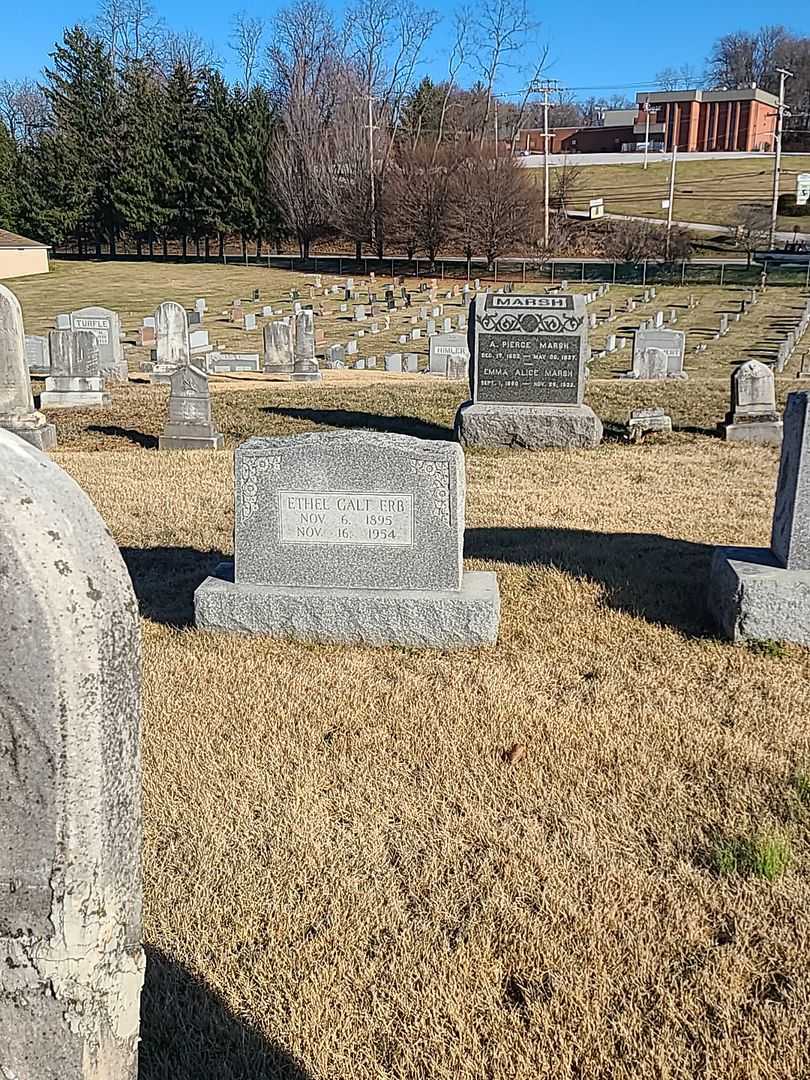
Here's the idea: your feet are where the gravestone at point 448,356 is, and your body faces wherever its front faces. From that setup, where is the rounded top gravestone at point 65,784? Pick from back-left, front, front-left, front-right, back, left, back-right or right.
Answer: front

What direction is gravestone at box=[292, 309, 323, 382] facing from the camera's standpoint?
toward the camera

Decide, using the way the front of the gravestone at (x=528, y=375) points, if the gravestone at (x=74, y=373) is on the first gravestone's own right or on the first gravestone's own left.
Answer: on the first gravestone's own right

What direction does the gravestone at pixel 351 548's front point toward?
toward the camera

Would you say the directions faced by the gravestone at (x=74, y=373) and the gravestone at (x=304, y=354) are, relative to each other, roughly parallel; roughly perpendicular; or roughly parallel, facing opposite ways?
roughly parallel

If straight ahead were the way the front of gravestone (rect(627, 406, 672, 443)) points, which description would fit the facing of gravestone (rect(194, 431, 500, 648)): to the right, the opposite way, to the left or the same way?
the same way

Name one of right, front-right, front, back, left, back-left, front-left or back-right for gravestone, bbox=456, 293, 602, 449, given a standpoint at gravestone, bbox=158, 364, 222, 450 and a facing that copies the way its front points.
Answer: left

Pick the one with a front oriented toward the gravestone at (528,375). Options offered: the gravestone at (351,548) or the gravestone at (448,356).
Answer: the gravestone at (448,356)

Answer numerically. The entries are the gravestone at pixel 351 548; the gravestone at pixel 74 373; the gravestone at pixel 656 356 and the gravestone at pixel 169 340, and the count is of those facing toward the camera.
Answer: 4

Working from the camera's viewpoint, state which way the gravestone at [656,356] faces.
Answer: facing the viewer

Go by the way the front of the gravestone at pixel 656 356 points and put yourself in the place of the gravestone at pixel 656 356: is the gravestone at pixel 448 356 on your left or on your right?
on your right

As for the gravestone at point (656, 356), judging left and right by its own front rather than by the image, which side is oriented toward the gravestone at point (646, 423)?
front

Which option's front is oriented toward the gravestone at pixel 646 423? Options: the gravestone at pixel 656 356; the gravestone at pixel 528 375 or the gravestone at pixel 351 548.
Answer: the gravestone at pixel 656 356

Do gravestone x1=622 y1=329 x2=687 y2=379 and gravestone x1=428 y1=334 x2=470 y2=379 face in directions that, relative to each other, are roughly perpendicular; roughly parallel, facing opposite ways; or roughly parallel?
roughly parallel

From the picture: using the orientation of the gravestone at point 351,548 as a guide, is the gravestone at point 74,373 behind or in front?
behind

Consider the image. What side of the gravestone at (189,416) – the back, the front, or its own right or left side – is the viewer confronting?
front

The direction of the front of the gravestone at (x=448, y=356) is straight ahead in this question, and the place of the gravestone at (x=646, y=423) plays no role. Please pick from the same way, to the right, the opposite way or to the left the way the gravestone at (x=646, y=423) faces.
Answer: the same way

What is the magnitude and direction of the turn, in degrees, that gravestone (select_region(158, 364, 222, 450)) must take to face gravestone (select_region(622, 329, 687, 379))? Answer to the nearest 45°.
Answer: approximately 135° to its left
